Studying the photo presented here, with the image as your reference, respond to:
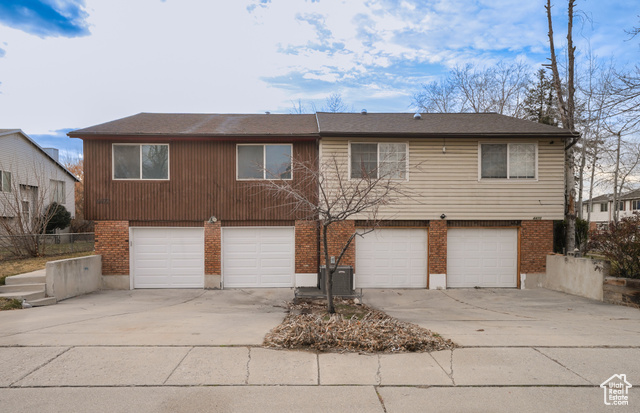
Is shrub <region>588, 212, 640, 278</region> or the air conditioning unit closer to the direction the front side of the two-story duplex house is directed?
the air conditioning unit

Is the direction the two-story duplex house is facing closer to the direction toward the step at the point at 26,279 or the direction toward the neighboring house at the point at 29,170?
the step

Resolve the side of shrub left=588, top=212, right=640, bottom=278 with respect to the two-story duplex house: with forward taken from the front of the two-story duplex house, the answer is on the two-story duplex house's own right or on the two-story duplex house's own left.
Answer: on the two-story duplex house's own left

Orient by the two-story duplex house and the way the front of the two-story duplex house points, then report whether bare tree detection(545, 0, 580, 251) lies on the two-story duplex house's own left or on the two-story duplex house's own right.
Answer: on the two-story duplex house's own left

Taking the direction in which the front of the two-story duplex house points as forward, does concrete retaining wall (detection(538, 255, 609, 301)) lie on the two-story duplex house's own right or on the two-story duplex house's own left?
on the two-story duplex house's own left

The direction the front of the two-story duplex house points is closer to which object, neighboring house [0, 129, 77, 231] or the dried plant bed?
the dried plant bed

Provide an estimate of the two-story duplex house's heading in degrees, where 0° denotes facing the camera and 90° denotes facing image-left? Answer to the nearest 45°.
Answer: approximately 0°

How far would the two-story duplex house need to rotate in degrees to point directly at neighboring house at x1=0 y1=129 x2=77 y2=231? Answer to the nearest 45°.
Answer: approximately 135° to its right

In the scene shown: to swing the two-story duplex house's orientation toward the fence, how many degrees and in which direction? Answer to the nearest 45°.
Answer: approximately 90° to its right

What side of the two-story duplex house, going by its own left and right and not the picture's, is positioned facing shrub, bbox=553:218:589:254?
left
